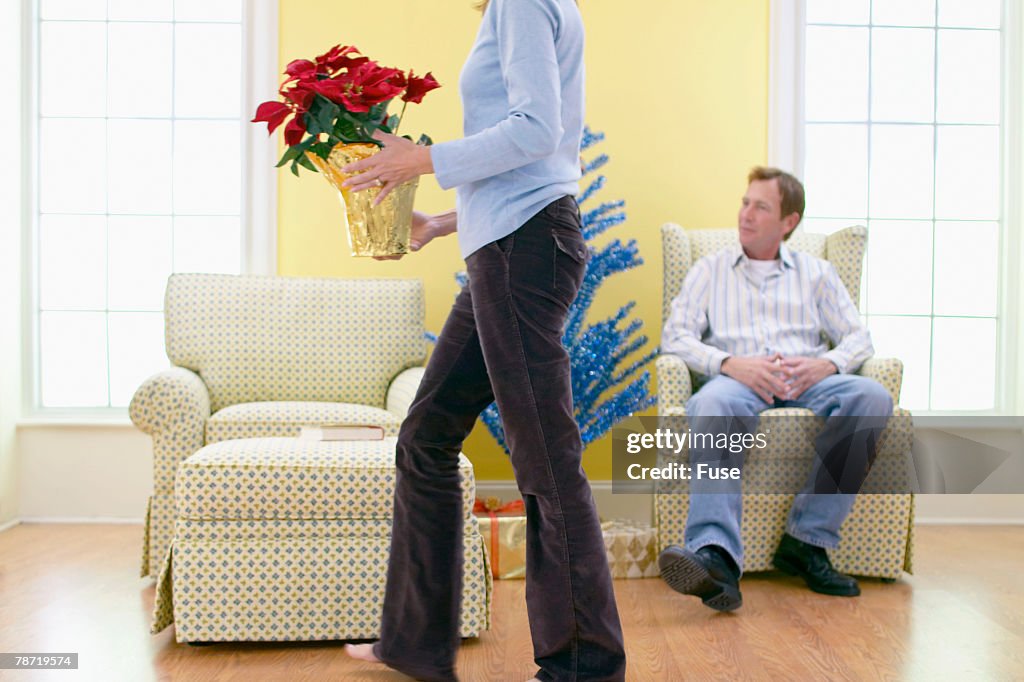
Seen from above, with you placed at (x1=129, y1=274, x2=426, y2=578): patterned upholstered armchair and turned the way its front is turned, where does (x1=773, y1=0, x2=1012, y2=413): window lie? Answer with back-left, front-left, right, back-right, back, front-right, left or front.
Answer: left

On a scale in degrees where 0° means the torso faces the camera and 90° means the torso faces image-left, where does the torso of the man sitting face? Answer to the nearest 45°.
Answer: approximately 0°

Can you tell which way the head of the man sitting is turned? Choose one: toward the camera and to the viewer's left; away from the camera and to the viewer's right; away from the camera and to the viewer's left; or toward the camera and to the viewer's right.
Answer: toward the camera and to the viewer's left

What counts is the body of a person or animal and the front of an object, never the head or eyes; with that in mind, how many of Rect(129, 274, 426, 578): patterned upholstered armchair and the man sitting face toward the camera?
2

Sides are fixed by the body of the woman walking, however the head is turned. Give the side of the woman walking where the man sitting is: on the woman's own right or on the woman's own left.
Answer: on the woman's own right

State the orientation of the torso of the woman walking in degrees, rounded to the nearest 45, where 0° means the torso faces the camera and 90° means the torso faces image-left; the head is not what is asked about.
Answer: approximately 90°

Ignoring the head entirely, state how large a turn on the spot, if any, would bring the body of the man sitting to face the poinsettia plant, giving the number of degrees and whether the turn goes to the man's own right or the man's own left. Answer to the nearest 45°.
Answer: approximately 45° to the man's own right

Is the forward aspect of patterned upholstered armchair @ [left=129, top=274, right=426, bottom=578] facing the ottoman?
yes

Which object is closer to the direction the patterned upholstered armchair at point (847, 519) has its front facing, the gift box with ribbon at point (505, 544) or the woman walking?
the woman walking

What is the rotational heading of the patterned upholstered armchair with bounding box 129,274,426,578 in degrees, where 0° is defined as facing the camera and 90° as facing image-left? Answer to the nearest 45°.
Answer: approximately 0°

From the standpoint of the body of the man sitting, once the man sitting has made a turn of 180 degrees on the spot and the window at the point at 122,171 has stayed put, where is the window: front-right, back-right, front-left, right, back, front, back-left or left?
left

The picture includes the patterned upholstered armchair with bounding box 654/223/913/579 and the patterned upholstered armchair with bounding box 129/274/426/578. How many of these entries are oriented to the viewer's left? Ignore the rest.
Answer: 0
